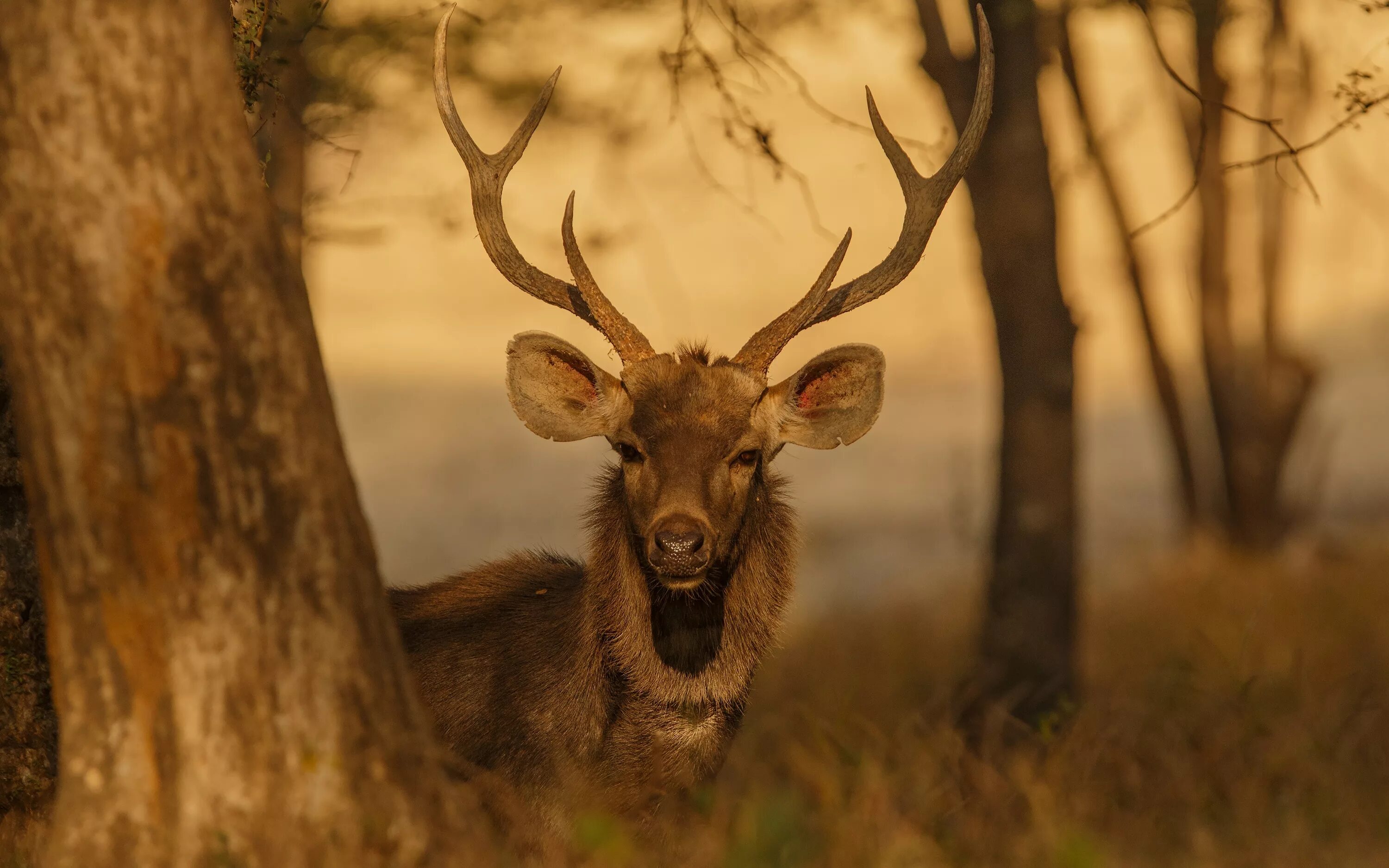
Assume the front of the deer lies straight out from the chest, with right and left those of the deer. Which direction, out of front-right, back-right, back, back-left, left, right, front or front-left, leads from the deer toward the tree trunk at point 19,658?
back-right

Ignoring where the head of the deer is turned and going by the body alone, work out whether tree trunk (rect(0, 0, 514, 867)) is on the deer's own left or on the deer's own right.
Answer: on the deer's own right

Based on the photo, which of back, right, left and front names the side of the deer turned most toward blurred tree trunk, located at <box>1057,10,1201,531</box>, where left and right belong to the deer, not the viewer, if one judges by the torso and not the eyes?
left

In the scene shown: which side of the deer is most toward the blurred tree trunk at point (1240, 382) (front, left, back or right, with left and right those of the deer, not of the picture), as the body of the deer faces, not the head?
left

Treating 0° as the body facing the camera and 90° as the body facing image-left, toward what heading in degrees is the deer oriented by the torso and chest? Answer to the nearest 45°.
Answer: approximately 315°

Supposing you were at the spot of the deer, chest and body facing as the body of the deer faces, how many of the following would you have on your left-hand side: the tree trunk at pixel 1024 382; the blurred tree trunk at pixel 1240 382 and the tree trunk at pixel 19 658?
2

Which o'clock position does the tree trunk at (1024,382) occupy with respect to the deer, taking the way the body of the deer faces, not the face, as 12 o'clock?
The tree trunk is roughly at 9 o'clock from the deer.

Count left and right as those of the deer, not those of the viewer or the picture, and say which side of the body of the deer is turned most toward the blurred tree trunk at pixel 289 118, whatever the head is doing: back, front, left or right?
back
